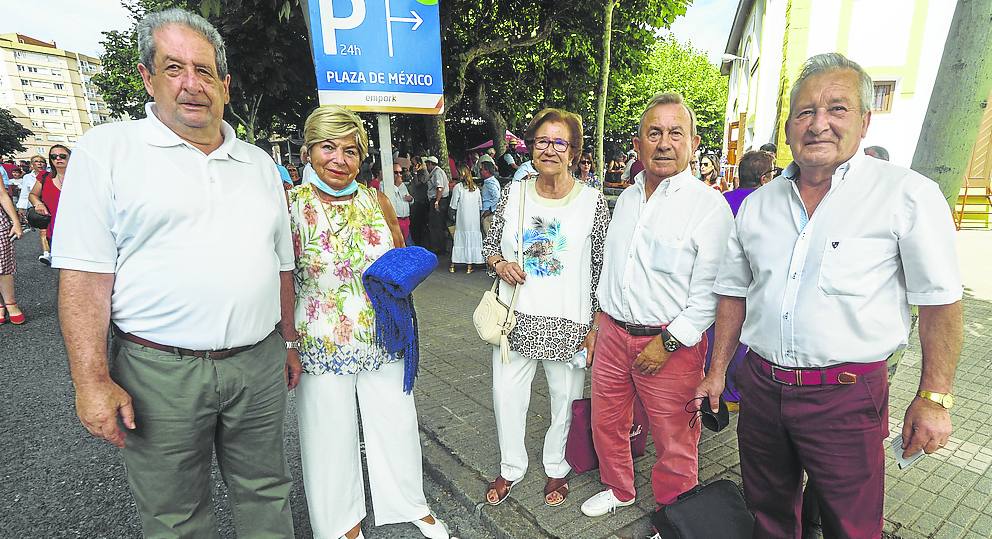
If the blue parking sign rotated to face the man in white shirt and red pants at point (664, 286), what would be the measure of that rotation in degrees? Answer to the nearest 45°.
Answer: approximately 45° to its left

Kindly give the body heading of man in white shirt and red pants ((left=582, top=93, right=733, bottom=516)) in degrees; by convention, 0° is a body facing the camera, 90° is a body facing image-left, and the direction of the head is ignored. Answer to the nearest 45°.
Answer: approximately 45°

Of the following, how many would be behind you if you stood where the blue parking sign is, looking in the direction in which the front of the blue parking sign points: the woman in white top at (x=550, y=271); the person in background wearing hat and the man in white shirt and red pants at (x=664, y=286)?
1

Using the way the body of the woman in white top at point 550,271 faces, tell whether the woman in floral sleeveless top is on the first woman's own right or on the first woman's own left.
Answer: on the first woman's own right

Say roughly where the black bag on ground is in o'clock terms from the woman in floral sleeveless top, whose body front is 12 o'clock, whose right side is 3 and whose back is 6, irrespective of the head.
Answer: The black bag on ground is roughly at 10 o'clock from the woman in floral sleeveless top.

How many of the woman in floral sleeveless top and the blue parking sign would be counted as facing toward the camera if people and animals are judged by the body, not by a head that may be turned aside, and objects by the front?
2

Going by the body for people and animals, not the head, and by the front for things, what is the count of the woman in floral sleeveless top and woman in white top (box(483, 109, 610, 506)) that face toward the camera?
2

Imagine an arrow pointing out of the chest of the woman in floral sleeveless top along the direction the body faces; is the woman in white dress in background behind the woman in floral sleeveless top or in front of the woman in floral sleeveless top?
behind

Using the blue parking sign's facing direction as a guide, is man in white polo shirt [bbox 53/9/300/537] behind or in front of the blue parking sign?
in front

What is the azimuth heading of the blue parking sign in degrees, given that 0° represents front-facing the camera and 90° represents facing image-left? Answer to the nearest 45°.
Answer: approximately 0°

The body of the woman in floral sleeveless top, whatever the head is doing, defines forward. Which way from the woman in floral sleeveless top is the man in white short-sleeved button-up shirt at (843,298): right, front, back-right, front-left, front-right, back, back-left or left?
front-left
